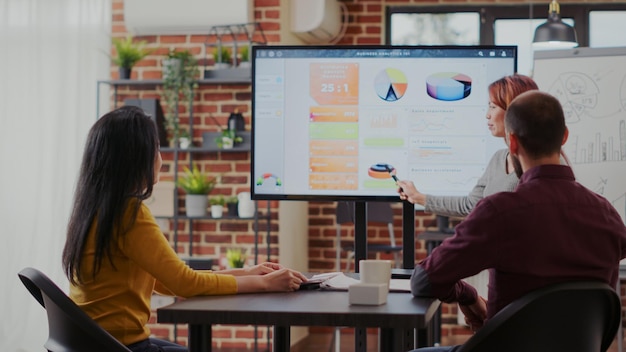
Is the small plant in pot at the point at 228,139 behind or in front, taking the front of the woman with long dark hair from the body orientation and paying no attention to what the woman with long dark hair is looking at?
in front

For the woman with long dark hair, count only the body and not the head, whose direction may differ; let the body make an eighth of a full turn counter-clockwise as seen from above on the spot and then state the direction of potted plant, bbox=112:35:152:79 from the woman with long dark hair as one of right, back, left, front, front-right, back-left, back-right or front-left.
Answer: front

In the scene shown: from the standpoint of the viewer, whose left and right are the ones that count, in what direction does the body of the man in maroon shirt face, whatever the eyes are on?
facing away from the viewer and to the left of the viewer

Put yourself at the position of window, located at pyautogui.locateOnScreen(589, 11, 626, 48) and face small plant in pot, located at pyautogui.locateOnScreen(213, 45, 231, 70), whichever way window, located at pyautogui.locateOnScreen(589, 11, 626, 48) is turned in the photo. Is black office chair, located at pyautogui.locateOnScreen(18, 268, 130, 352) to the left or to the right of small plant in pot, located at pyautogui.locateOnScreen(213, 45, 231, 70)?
left

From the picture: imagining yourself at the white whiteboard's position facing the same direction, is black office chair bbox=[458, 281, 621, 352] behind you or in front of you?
in front

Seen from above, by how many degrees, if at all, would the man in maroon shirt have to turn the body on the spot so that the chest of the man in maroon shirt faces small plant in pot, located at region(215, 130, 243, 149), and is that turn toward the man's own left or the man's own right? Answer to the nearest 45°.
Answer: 0° — they already face it

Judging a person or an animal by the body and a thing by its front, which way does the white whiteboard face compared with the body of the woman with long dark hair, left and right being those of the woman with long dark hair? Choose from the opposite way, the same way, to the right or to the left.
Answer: the opposite way

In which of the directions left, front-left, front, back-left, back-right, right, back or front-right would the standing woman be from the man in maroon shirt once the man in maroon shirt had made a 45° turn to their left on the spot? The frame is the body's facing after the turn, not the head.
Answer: right

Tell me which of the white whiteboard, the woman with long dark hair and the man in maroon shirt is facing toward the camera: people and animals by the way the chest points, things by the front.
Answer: the white whiteboard

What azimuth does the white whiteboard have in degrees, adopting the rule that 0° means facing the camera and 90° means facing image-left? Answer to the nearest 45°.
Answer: approximately 0°

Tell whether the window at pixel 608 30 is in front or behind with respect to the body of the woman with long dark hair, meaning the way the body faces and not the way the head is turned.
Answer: in front

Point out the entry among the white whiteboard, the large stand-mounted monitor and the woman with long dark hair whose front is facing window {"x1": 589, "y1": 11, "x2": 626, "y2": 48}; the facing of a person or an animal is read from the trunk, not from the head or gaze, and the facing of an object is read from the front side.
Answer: the woman with long dark hair

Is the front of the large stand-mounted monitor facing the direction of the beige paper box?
yes

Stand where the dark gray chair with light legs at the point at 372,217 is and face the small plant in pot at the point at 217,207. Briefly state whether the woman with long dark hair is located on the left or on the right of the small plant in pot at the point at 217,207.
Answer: left

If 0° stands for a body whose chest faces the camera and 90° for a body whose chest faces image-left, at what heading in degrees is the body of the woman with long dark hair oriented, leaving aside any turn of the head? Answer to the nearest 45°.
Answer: approximately 225°

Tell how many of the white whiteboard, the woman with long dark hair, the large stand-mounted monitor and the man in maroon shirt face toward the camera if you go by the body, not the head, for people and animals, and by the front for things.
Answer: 2

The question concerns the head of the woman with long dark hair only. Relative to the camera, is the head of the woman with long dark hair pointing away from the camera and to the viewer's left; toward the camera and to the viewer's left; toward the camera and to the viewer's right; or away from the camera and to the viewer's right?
away from the camera and to the viewer's right
